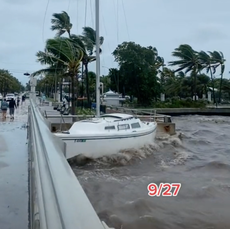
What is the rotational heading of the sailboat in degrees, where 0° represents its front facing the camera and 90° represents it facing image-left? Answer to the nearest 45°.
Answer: approximately 45°

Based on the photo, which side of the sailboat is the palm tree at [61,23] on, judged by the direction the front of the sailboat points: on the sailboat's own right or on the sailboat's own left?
on the sailboat's own right
